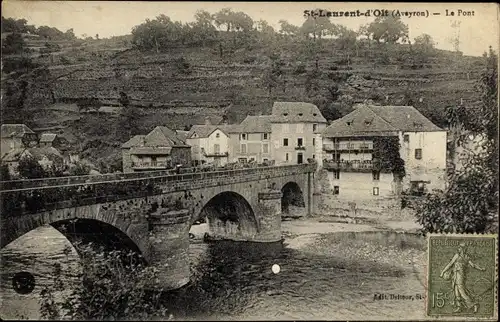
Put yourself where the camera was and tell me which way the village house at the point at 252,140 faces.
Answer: facing the viewer

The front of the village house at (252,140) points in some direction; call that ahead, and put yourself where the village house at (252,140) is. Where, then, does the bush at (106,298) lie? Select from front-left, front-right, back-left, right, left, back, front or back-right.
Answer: front

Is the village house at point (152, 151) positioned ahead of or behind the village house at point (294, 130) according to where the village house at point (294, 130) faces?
ahead

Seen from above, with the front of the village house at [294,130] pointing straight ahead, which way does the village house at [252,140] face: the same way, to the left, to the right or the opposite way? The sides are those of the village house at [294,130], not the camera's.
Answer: the same way

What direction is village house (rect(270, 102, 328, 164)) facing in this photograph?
toward the camera

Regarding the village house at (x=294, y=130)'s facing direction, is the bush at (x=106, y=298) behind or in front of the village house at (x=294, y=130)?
in front

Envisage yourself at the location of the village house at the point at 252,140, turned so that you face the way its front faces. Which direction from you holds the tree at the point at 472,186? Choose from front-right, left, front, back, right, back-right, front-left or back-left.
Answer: front

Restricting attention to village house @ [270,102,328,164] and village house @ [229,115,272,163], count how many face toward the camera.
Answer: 2
